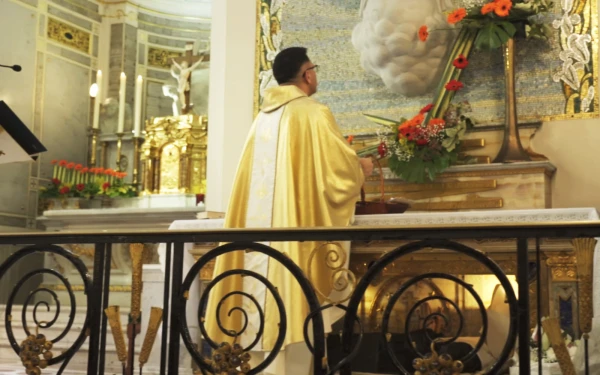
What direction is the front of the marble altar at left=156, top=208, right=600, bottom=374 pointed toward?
toward the camera

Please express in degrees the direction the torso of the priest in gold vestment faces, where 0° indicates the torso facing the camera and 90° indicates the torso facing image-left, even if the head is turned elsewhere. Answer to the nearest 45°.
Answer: approximately 225°

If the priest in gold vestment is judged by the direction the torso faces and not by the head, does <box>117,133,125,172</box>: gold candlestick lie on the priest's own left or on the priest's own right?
on the priest's own left

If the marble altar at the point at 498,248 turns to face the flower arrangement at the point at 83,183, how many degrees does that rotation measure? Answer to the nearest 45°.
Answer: approximately 135° to its right

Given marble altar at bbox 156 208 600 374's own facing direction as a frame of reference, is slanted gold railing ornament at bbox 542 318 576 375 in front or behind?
in front

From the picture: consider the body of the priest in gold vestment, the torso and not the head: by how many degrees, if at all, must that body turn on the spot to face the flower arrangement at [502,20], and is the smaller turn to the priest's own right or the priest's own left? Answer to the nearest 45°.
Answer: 0° — they already face it

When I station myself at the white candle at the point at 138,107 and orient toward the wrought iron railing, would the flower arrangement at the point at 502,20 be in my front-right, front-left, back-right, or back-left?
front-left

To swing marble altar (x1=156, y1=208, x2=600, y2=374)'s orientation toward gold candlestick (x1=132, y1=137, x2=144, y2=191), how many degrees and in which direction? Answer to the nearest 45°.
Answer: approximately 135° to its right

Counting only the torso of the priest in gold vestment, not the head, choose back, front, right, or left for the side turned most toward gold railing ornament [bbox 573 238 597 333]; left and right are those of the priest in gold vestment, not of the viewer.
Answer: right

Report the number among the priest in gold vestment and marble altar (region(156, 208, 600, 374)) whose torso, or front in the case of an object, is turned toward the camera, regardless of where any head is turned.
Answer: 1

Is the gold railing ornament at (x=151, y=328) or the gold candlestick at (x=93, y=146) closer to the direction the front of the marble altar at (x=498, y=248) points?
the gold railing ornament

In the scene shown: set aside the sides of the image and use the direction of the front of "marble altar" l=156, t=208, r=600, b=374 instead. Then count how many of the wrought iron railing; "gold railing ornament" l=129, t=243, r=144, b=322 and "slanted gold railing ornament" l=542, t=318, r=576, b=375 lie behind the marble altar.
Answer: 0

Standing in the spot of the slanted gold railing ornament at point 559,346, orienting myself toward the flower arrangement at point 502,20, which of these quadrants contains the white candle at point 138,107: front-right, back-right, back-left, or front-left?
front-left

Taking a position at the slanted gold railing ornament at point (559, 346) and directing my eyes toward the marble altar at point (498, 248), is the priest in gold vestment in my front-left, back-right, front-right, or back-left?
front-left

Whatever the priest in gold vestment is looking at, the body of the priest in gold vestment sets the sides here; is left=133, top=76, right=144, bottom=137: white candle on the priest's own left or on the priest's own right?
on the priest's own left

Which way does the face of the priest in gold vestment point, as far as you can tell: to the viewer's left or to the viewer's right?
to the viewer's right

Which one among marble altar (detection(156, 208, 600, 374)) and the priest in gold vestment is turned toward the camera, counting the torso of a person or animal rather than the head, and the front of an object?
the marble altar
